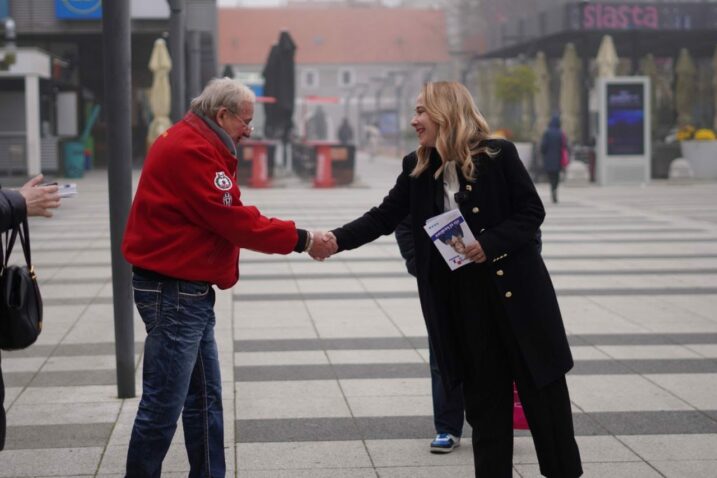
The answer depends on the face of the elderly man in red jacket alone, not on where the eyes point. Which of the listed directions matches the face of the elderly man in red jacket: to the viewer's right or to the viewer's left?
to the viewer's right

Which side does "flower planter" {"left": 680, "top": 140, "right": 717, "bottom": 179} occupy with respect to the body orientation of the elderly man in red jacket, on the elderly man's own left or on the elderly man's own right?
on the elderly man's own left

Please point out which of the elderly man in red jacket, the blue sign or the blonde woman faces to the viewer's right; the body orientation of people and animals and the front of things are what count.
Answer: the elderly man in red jacket

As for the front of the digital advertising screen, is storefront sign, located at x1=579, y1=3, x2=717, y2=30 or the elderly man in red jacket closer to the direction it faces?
the elderly man in red jacket

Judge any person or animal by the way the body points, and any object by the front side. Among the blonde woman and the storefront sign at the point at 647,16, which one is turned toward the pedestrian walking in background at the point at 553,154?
the storefront sign

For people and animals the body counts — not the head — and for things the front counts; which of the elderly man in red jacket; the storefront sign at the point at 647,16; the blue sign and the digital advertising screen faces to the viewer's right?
the elderly man in red jacket

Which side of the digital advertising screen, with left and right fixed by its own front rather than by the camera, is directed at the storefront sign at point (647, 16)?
back

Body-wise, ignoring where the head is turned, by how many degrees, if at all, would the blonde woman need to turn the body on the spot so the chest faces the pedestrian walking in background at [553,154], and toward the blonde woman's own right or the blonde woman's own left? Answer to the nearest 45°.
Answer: approximately 135° to the blonde woman's own right

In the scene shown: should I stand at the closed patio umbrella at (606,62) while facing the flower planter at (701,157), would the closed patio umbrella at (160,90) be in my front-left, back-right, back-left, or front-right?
back-right

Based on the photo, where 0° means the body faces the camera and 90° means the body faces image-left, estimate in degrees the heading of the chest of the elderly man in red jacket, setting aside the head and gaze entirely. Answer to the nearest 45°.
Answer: approximately 270°

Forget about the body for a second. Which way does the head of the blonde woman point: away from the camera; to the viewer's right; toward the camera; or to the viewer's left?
to the viewer's left

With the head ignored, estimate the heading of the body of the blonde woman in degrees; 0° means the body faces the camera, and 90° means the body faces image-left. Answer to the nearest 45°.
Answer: approximately 45°

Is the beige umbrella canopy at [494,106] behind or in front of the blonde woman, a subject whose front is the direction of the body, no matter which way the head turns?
behind

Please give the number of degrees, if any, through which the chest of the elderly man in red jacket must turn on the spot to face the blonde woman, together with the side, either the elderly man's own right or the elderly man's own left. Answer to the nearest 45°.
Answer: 0° — they already face them
